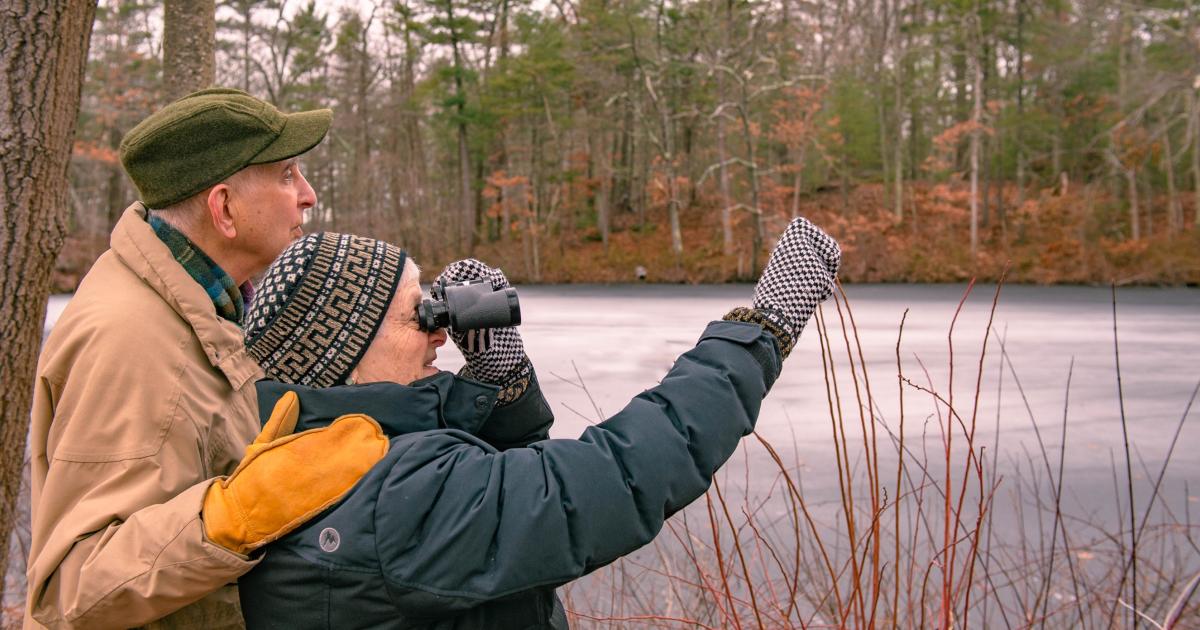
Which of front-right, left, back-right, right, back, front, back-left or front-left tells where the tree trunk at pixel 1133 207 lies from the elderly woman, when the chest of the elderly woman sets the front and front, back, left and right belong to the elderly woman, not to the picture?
front-left

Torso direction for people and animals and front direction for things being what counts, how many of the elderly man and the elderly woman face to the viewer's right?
2

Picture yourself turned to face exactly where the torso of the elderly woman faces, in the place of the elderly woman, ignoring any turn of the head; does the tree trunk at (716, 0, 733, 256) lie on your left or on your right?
on your left

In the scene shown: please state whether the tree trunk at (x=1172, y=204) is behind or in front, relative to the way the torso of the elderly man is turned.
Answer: in front

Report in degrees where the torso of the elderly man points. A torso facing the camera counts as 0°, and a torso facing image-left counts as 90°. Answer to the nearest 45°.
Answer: approximately 270°

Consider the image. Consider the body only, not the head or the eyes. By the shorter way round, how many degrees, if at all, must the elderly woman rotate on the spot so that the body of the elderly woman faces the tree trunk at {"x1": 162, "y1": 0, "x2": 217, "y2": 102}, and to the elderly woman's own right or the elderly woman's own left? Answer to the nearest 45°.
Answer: approximately 135° to the elderly woman's own left

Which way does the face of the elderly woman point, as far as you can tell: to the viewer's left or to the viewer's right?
to the viewer's right

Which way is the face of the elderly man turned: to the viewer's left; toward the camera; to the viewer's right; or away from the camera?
to the viewer's right

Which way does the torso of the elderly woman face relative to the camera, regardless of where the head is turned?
to the viewer's right

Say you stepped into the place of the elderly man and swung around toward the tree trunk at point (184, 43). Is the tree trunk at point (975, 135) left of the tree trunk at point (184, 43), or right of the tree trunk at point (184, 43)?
right

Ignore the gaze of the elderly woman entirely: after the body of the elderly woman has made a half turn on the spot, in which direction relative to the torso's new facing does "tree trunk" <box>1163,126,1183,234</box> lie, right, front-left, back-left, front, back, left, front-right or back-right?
back-right
